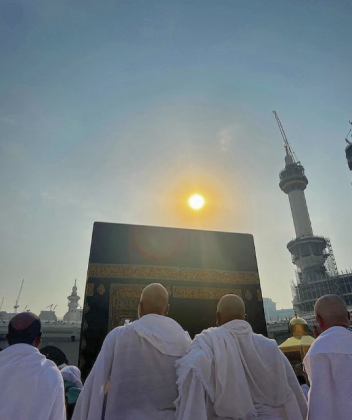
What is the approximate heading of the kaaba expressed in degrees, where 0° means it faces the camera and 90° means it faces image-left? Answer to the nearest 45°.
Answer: approximately 0°

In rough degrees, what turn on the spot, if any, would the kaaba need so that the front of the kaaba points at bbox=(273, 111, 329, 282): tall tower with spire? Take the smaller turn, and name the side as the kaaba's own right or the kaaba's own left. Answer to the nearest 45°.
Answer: approximately 135° to the kaaba's own left

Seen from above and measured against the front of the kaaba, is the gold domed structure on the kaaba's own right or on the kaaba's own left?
on the kaaba's own left
